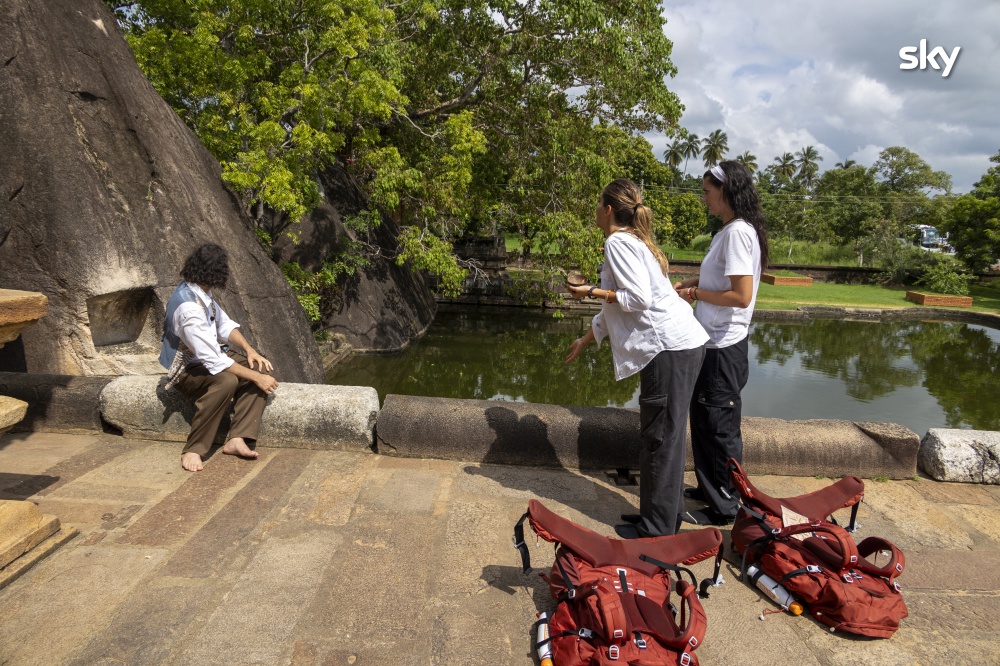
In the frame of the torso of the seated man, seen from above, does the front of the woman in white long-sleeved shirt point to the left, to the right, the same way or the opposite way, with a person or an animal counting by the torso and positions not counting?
the opposite way

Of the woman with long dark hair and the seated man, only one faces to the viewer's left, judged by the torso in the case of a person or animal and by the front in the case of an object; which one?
the woman with long dark hair

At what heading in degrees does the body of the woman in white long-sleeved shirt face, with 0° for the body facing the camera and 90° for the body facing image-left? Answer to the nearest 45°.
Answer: approximately 90°

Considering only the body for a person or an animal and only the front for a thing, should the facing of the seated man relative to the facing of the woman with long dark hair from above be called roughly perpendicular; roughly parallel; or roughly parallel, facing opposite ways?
roughly parallel, facing opposite ways

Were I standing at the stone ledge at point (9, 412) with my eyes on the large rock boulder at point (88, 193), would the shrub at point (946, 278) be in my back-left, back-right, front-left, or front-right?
front-right

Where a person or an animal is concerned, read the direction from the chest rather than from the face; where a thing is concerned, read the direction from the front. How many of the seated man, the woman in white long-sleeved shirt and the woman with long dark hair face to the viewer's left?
2

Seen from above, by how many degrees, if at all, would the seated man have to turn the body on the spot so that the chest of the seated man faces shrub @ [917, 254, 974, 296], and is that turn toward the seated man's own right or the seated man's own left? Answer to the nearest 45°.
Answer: approximately 90° to the seated man's own left

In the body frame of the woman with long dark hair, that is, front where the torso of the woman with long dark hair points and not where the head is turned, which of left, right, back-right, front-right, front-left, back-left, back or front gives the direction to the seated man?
front

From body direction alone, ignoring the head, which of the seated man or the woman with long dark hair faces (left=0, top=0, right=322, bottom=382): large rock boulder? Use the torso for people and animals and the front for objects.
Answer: the woman with long dark hair

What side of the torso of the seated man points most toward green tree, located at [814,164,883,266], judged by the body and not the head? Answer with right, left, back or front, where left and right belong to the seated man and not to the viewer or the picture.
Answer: left

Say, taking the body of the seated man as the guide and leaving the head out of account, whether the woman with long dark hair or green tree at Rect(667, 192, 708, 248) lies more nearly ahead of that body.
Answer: the woman with long dark hair

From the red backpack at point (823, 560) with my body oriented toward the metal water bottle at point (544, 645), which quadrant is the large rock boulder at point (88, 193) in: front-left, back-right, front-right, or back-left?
front-right

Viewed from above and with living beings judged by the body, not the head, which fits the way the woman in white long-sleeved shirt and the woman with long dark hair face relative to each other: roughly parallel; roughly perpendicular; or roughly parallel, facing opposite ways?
roughly parallel

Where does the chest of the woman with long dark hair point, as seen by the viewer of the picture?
to the viewer's left

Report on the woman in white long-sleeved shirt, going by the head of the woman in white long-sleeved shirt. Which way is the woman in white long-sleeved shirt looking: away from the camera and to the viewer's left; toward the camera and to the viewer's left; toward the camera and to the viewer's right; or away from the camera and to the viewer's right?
away from the camera and to the viewer's left
